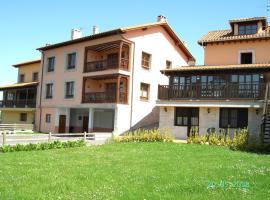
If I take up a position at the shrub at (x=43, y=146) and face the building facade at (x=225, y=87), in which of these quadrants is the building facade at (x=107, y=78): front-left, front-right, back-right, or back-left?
front-left

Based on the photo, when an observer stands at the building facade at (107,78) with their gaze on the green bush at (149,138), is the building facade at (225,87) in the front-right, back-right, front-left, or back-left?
front-left

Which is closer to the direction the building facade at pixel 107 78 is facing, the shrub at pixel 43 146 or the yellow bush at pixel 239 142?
the shrub

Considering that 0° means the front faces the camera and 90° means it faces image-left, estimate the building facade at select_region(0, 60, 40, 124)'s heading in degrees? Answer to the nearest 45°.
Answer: approximately 45°

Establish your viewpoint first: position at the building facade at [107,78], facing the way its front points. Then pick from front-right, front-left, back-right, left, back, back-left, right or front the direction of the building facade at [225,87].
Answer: left

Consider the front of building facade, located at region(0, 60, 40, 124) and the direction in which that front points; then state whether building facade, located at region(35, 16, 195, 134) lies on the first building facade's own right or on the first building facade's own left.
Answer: on the first building facade's own left

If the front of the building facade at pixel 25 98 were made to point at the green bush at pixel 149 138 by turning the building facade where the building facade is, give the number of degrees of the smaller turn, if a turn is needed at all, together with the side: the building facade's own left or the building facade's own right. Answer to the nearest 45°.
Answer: approximately 45° to the building facade's own left

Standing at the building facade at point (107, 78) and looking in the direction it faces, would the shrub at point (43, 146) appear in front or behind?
in front

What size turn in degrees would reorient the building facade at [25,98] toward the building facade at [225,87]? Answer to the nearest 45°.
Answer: approximately 90° to its left

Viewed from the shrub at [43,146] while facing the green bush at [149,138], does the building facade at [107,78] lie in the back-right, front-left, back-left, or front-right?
front-left

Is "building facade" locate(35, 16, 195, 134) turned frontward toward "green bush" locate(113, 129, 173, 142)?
no

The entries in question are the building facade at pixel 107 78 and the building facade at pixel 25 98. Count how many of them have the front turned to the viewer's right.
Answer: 0

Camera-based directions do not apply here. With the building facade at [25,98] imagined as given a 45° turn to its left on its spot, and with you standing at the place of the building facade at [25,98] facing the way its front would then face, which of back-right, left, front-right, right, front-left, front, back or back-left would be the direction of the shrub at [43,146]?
front

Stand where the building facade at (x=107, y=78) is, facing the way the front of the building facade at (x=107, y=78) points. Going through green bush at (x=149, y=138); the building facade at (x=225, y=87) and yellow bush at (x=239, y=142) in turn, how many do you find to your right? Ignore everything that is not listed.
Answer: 0

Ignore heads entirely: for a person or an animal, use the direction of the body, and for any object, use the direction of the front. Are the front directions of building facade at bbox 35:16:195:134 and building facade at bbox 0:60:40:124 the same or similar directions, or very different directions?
same or similar directions
